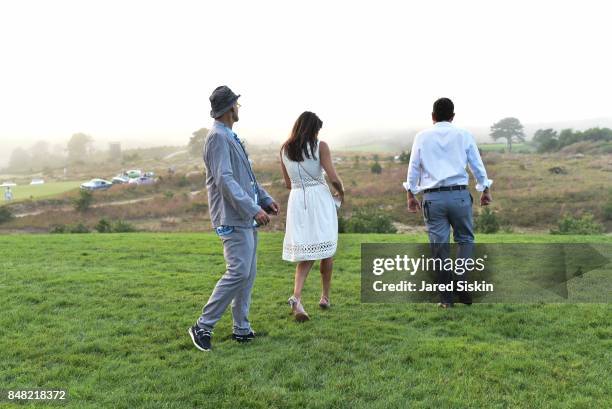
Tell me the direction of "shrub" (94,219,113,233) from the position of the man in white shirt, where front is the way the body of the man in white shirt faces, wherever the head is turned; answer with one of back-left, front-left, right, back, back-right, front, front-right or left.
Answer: front-left

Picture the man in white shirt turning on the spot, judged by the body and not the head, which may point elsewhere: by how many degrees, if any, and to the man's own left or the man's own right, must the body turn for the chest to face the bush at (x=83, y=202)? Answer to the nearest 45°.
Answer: approximately 45° to the man's own left

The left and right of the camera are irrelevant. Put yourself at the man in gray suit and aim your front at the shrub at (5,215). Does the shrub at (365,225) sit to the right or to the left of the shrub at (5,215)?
right

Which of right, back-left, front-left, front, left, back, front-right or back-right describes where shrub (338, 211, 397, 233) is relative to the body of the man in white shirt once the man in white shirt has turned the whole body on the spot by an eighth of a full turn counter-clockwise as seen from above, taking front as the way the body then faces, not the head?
front-right

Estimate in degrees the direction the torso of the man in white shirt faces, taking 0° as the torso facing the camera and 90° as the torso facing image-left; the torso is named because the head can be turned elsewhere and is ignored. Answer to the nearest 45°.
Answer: approximately 180°

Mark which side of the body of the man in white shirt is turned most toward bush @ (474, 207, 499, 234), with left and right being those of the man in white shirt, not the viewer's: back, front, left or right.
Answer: front

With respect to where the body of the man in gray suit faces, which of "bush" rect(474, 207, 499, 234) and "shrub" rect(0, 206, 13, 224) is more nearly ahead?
the bush

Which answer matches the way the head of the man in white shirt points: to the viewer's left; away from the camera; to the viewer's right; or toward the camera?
away from the camera

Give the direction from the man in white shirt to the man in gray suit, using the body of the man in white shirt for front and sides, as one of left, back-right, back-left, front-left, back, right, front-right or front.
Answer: back-left

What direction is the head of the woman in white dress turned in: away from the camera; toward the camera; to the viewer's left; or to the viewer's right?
away from the camera

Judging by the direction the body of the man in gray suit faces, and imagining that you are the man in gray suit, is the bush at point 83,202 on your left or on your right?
on your left
